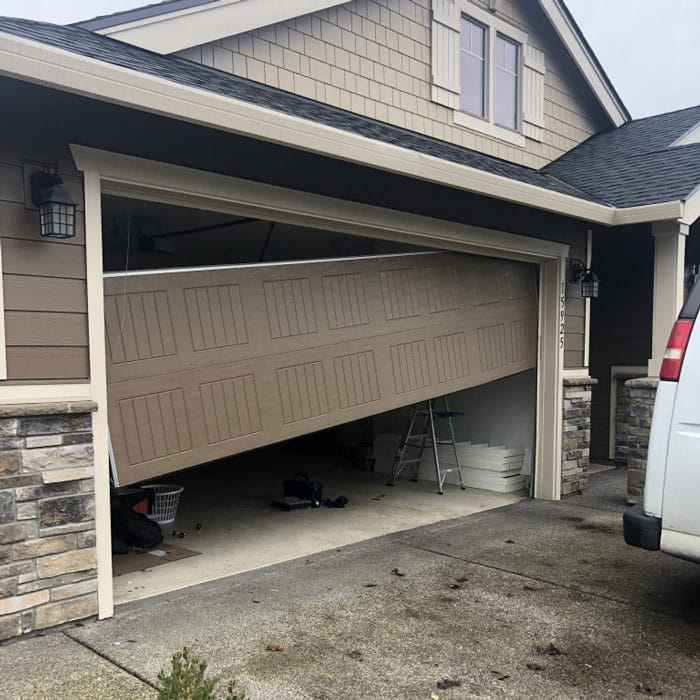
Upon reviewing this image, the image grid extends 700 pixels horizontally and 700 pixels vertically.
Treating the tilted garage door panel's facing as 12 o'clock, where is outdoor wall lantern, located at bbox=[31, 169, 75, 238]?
The outdoor wall lantern is roughly at 3 o'clock from the tilted garage door panel.

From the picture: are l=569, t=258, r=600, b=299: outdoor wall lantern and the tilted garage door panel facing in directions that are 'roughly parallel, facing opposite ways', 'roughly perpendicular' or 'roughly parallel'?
roughly parallel

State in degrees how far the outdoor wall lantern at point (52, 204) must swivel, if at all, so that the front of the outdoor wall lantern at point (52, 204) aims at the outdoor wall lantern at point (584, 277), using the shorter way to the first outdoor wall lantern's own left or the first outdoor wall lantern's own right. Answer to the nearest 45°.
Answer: approximately 45° to the first outdoor wall lantern's own left

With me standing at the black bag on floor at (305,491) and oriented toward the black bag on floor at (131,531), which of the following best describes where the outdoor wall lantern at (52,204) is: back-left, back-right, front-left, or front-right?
front-left

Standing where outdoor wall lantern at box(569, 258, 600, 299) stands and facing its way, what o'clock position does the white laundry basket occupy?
The white laundry basket is roughly at 3 o'clock from the outdoor wall lantern.

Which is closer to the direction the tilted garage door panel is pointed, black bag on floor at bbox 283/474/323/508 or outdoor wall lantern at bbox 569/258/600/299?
the outdoor wall lantern

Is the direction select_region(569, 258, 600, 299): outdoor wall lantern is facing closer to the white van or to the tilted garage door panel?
the white van

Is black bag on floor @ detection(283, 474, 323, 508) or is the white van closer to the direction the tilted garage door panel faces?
the white van

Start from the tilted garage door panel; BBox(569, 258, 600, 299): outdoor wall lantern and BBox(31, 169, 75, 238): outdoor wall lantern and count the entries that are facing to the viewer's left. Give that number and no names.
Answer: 0

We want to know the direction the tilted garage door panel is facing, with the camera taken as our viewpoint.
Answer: facing the viewer and to the right of the viewer

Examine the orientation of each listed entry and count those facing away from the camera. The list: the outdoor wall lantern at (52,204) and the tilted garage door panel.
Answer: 0

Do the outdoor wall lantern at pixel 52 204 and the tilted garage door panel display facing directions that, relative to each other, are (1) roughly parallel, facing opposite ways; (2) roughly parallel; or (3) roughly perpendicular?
roughly parallel

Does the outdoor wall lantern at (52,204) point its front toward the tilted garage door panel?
no

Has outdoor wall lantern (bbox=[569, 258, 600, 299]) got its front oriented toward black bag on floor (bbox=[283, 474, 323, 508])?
no

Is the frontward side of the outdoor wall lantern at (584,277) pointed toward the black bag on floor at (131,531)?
no
